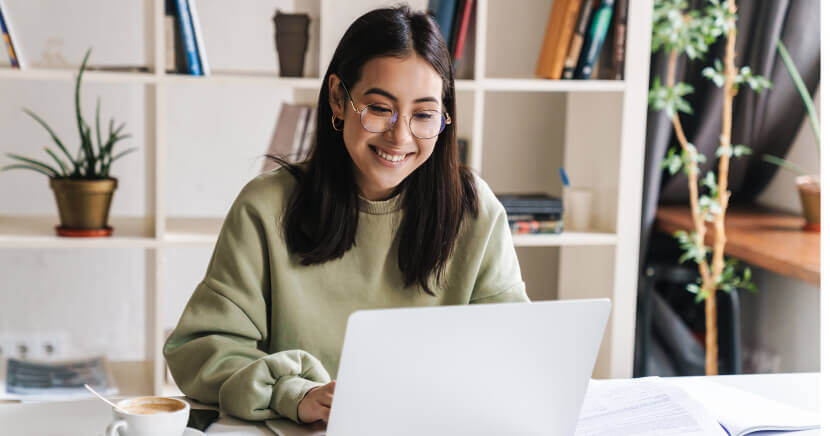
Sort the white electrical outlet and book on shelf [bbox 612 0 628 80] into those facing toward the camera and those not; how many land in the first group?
2

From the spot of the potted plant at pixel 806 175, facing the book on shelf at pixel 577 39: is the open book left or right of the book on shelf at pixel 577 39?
left

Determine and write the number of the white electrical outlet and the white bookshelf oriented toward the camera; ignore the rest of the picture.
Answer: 2

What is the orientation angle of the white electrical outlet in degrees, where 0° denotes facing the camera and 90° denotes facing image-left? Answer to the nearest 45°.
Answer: approximately 0°

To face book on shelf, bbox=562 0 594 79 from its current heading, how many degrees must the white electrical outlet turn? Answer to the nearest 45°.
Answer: approximately 45° to its left

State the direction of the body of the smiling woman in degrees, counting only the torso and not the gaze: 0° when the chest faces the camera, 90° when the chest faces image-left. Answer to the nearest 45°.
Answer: approximately 315°
